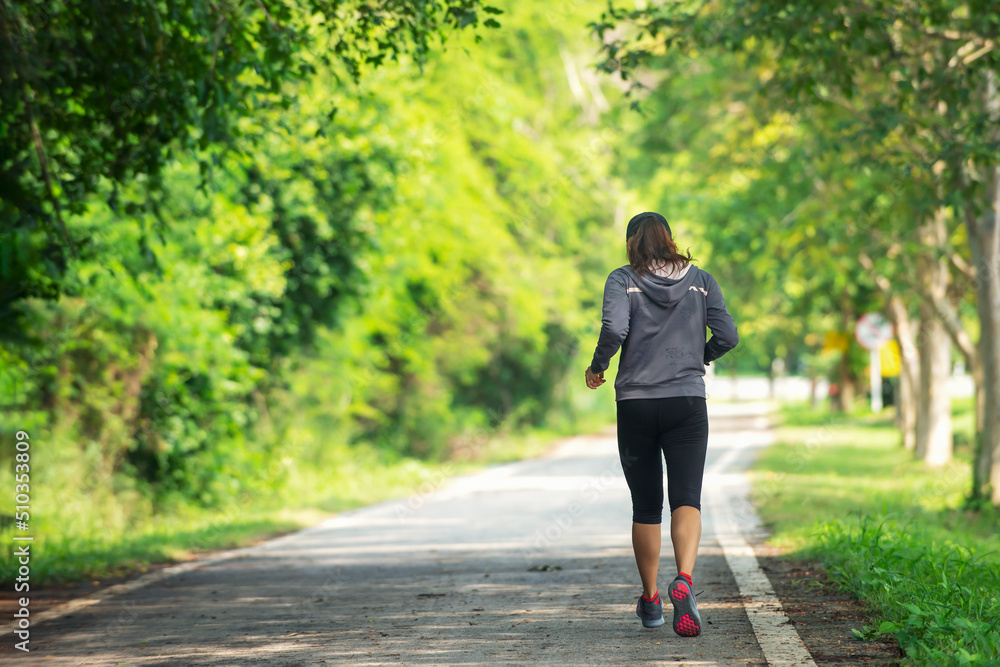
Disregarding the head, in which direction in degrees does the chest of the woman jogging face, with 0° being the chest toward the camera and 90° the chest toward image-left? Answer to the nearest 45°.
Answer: approximately 180°

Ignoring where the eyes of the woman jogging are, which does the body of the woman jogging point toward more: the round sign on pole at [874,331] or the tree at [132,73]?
the round sign on pole

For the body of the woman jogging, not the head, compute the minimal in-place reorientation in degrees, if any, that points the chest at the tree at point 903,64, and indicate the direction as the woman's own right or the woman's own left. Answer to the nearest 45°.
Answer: approximately 45° to the woman's own right

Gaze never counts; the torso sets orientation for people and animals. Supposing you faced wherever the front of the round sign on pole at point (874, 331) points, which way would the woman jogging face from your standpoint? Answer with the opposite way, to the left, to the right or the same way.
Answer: the opposite way

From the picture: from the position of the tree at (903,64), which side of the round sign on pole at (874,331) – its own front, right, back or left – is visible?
front

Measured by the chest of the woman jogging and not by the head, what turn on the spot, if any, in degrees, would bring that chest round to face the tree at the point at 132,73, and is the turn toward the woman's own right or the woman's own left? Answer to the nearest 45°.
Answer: approximately 45° to the woman's own left

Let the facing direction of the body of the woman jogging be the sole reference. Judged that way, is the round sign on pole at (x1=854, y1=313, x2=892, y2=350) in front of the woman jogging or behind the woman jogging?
in front

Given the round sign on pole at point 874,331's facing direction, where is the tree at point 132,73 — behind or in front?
in front

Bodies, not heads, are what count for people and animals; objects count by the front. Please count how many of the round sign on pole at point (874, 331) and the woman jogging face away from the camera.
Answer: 1

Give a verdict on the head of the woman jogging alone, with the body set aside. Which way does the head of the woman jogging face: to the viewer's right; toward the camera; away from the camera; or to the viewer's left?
away from the camera
